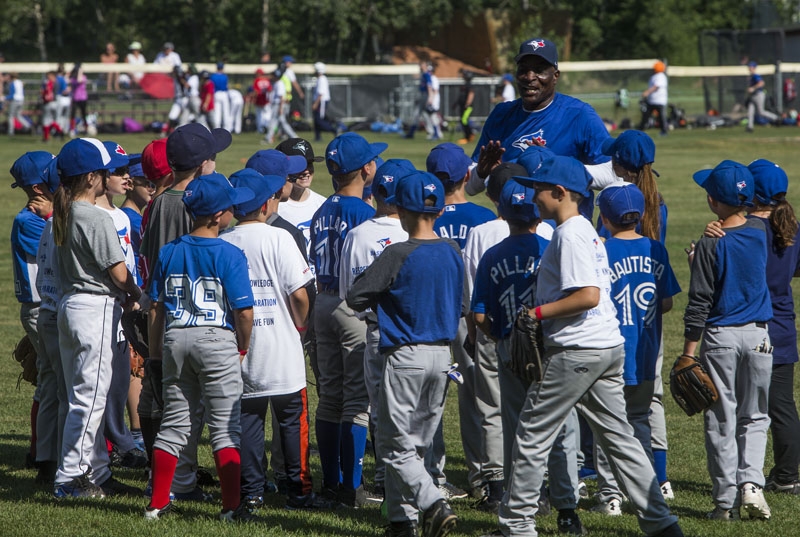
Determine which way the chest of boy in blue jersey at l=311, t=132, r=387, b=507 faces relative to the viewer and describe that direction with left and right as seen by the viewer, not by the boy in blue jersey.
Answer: facing away from the viewer and to the right of the viewer

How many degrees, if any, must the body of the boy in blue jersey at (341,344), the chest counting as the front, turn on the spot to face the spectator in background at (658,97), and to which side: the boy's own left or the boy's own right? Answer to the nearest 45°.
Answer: approximately 45° to the boy's own left

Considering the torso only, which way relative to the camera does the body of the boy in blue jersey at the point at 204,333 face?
away from the camera

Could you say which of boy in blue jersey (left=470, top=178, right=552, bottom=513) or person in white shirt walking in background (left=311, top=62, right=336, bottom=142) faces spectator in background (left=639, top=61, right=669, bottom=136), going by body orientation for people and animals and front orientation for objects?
the boy in blue jersey

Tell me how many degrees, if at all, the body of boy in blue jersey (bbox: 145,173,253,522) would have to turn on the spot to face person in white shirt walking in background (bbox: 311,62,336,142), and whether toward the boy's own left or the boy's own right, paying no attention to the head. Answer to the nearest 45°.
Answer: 0° — they already face them

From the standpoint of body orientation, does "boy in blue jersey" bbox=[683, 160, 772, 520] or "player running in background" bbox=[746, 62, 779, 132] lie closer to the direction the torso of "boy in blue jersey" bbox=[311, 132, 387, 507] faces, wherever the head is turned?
the player running in background

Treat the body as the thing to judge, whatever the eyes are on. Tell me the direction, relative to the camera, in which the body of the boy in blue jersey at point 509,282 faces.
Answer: away from the camera

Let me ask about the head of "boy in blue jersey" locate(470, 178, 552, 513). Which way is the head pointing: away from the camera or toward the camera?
away from the camera

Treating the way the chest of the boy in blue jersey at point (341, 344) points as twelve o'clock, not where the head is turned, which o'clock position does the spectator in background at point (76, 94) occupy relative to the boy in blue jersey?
The spectator in background is roughly at 10 o'clock from the boy in blue jersey.

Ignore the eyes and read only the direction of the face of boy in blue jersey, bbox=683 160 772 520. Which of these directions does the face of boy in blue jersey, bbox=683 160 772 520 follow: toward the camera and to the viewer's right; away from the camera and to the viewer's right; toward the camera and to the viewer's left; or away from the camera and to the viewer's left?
away from the camera and to the viewer's left

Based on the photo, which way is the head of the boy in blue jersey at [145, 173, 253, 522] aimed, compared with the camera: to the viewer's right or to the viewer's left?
to the viewer's right

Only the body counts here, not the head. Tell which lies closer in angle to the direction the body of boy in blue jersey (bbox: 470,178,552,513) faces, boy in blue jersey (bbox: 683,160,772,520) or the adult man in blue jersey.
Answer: the adult man in blue jersey
